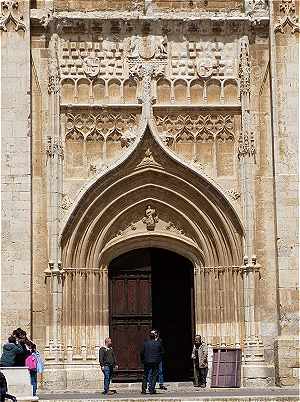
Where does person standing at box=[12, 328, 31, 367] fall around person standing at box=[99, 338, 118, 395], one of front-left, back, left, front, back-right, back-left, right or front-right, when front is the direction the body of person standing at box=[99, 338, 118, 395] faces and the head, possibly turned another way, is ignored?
right

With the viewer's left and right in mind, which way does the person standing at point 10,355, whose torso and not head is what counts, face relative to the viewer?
facing away from the viewer and to the right of the viewer

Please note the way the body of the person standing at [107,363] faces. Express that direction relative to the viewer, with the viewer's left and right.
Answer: facing the viewer and to the right of the viewer

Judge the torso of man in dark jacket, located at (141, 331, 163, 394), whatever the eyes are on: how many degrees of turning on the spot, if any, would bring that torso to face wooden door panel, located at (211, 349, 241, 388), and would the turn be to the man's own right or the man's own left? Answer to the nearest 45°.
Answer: approximately 45° to the man's own right

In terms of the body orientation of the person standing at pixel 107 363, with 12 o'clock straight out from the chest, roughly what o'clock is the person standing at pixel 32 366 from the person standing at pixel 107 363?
the person standing at pixel 32 366 is roughly at 3 o'clock from the person standing at pixel 107 363.

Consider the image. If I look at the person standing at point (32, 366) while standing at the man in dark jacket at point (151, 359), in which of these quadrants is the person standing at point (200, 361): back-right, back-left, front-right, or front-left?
back-right

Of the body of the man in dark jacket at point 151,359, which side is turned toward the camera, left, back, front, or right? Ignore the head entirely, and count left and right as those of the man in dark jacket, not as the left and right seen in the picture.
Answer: back

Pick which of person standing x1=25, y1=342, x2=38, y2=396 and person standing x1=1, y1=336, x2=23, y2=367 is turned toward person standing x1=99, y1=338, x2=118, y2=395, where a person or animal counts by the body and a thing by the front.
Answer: person standing x1=1, y1=336, x2=23, y2=367

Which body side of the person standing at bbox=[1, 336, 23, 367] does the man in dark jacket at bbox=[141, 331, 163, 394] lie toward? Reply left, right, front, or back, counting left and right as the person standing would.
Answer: front

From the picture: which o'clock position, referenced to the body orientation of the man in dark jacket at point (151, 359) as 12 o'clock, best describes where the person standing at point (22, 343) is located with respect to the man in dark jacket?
The person standing is roughly at 8 o'clock from the man in dark jacket.

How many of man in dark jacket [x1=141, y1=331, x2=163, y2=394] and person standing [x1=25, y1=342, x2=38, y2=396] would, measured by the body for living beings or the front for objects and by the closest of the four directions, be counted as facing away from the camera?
1

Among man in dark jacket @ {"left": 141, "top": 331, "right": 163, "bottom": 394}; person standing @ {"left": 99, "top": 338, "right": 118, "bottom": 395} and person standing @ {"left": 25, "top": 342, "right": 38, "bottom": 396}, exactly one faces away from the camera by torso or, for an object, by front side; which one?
the man in dark jacket

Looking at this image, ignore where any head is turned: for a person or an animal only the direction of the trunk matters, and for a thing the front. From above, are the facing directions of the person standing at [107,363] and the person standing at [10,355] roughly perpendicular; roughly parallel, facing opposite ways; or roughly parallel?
roughly perpendicular
